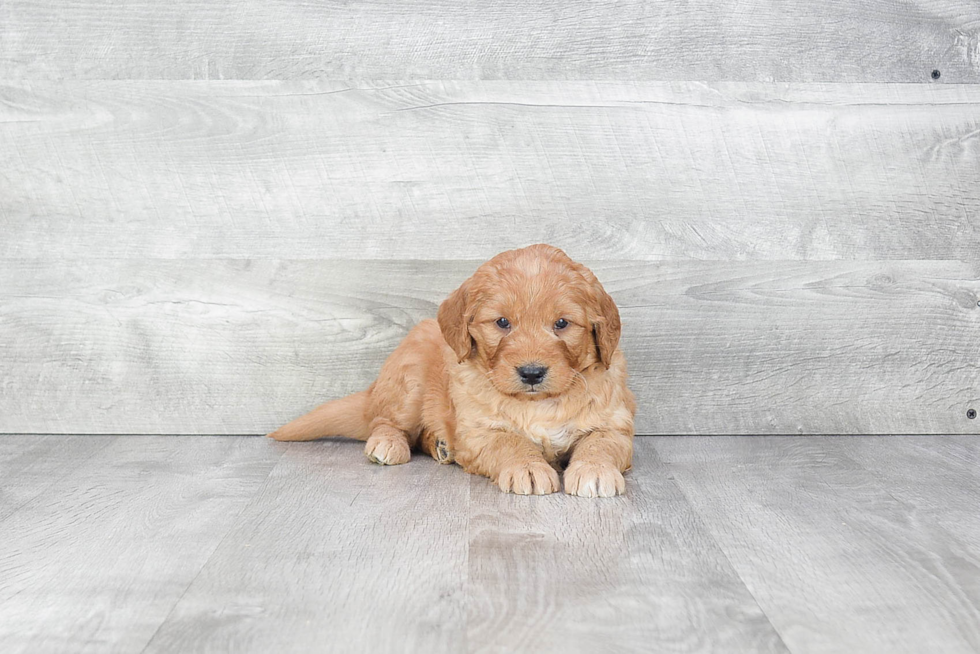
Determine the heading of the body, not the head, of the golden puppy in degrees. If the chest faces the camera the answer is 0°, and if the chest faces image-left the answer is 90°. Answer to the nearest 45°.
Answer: approximately 315°
